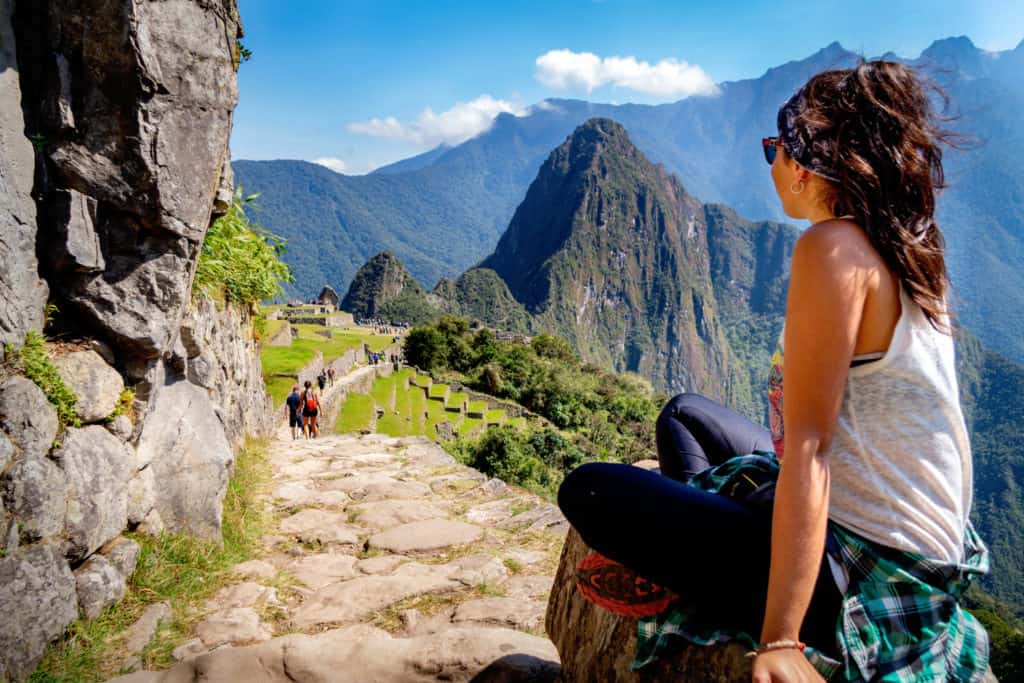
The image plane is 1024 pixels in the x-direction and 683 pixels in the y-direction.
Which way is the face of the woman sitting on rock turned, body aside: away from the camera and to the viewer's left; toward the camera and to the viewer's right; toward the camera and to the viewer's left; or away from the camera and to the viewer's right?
away from the camera and to the viewer's left

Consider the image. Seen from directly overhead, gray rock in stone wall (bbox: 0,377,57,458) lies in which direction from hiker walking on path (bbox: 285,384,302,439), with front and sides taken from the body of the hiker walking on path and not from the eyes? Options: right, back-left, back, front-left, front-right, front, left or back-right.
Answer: back

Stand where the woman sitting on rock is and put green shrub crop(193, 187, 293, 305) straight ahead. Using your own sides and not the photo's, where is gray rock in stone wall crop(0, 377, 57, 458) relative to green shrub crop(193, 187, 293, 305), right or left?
left

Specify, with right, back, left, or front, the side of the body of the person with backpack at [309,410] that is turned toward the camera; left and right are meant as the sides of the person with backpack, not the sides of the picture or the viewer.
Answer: back

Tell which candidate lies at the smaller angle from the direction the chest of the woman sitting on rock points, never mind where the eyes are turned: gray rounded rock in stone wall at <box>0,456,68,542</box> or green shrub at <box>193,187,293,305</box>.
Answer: the green shrub

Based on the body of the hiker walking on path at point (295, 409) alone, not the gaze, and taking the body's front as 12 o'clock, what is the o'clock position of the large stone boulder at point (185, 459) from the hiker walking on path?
The large stone boulder is roughly at 6 o'clock from the hiker walking on path.

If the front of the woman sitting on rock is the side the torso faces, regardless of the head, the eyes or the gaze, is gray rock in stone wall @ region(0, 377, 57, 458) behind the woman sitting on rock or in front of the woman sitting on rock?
in front

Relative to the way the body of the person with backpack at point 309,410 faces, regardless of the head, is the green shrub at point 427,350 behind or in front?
in front

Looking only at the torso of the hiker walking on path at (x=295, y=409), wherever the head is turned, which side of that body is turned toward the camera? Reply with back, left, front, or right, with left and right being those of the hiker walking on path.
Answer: back

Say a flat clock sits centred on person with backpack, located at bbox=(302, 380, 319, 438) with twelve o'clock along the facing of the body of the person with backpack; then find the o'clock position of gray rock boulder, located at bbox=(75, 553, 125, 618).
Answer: The gray rock boulder is roughly at 6 o'clock from the person with backpack.

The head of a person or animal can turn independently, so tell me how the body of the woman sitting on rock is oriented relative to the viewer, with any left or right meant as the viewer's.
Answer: facing away from the viewer and to the left of the viewer

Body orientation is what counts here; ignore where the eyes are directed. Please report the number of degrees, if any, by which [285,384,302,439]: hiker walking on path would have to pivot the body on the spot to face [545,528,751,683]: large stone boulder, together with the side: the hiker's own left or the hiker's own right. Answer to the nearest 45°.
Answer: approximately 180°

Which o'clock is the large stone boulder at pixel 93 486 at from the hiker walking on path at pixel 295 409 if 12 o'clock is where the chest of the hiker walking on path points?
The large stone boulder is roughly at 6 o'clock from the hiker walking on path.

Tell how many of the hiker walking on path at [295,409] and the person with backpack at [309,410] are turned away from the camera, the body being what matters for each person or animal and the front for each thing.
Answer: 2
